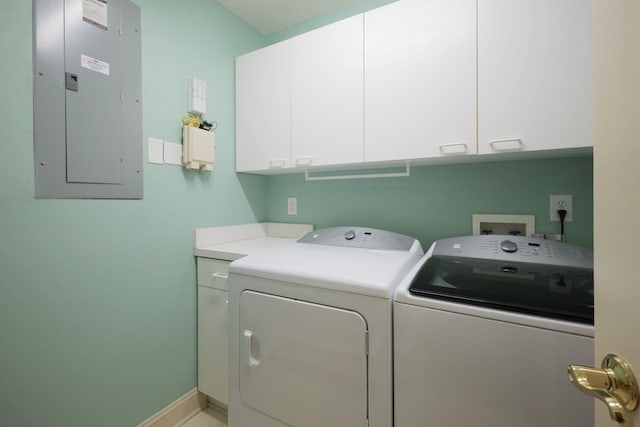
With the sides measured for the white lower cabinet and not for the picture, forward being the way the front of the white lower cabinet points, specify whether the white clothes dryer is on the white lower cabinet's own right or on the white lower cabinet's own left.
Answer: on the white lower cabinet's own left

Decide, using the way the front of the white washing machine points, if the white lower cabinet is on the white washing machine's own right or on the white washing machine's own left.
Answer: on the white washing machine's own right

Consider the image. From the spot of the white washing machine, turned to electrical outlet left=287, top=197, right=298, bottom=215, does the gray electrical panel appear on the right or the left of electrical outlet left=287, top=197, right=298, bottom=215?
left

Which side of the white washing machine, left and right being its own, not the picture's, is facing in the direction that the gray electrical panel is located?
right

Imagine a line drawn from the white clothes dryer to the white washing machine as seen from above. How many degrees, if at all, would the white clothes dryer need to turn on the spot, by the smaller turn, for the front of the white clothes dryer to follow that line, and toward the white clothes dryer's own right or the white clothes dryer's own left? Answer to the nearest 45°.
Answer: approximately 90° to the white clothes dryer's own left

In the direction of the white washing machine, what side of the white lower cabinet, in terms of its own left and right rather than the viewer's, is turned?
left

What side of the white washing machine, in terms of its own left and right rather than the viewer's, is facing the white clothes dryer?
right

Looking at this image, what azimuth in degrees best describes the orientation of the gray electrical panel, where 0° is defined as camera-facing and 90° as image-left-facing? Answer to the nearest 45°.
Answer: approximately 315°
